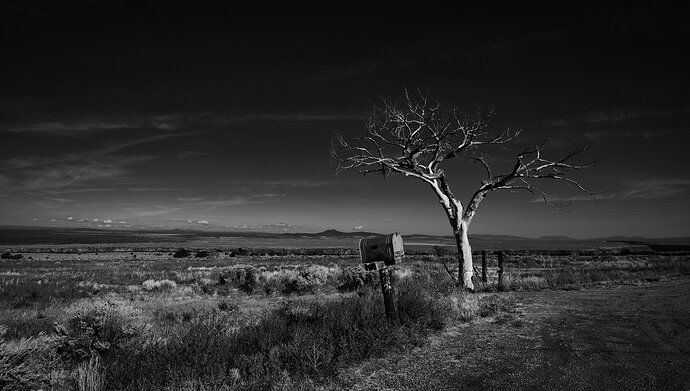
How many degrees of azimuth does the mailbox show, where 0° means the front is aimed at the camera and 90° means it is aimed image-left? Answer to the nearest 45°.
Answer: approximately 315°

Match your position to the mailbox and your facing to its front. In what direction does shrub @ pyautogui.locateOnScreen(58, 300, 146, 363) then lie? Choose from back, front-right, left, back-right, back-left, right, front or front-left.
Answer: back-right

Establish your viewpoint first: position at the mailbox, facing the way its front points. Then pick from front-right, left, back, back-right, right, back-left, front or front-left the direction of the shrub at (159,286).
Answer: back

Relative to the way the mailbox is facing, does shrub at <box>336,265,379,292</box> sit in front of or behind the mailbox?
behind

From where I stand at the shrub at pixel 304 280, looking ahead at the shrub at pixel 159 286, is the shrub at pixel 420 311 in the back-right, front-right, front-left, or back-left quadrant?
back-left

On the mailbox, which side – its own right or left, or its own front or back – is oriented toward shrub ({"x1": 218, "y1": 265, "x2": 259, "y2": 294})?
back

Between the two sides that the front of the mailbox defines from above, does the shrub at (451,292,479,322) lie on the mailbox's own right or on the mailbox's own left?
on the mailbox's own left

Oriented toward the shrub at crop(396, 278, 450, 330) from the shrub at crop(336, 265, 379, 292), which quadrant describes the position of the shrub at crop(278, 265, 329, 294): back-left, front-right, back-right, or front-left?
back-right

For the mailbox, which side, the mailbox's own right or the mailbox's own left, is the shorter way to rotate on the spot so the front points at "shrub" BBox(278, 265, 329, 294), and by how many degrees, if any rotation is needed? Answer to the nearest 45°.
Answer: approximately 135° to the mailbox's own left
